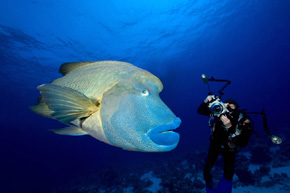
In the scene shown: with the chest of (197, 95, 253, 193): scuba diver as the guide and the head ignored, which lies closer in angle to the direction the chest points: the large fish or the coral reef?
the large fish

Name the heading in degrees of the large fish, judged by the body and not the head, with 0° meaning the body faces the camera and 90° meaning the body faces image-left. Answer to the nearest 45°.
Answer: approximately 315°

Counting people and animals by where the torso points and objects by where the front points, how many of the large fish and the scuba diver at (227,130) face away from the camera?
0

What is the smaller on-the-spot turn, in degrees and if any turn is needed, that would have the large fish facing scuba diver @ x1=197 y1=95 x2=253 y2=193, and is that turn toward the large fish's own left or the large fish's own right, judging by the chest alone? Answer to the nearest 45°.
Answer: approximately 90° to the large fish's own left

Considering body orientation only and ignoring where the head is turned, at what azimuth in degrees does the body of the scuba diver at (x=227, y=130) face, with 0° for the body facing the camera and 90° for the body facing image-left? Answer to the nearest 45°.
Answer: approximately 45°

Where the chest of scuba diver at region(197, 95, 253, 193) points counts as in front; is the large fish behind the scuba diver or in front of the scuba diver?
in front

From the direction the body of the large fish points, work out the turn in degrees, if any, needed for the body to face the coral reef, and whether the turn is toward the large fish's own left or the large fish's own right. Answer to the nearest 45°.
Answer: approximately 90° to the large fish's own left
